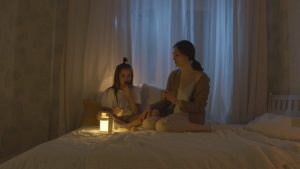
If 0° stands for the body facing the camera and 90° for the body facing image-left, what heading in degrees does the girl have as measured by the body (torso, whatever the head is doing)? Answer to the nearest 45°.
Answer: approximately 315°

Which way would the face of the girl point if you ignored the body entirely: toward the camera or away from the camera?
toward the camera

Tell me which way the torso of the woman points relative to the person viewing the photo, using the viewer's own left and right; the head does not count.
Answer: facing the viewer and to the left of the viewer

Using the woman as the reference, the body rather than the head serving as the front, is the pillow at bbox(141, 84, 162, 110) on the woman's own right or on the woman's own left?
on the woman's own right

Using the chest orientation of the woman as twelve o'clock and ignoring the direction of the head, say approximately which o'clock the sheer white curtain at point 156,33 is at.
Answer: The sheer white curtain is roughly at 4 o'clock from the woman.

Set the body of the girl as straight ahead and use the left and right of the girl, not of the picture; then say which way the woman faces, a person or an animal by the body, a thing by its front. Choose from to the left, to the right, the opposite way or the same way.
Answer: to the right

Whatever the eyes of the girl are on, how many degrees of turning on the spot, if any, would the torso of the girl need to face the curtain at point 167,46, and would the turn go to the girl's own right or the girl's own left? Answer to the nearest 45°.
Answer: approximately 90° to the girl's own left

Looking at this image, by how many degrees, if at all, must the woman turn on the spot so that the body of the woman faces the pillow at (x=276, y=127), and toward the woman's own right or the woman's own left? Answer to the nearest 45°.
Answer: approximately 135° to the woman's own left

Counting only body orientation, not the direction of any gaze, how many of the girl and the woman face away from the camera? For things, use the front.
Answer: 0

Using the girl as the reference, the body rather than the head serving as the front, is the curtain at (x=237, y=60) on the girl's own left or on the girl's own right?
on the girl's own left

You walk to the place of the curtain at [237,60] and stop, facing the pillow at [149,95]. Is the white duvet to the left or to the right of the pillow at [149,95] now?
left
